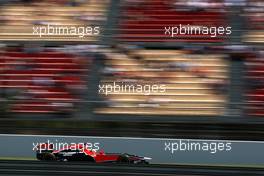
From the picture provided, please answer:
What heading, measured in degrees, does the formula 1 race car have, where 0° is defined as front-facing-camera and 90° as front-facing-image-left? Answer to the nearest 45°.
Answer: approximately 270°
